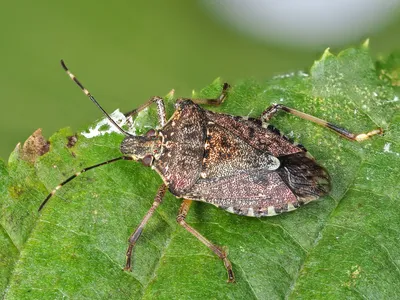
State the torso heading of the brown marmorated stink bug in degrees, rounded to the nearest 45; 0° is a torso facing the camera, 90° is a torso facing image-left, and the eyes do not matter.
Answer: approximately 90°
